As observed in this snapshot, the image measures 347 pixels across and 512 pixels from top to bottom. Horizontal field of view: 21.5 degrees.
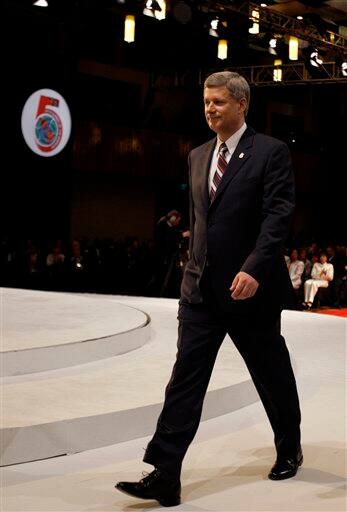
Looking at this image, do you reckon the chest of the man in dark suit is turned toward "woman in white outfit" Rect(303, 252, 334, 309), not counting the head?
no

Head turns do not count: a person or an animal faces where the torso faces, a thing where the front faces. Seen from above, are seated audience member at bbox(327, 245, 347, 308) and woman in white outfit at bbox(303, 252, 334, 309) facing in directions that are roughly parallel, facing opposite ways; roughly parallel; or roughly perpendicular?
roughly parallel

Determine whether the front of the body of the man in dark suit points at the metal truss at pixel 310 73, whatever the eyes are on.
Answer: no

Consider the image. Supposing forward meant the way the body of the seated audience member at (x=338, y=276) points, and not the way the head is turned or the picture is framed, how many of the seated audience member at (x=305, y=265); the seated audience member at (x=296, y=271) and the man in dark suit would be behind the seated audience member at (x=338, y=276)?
0

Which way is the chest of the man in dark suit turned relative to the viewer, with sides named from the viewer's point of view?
facing the viewer and to the left of the viewer

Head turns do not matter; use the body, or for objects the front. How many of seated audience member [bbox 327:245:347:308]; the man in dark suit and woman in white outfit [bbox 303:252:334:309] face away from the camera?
0

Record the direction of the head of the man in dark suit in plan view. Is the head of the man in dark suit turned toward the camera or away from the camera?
toward the camera

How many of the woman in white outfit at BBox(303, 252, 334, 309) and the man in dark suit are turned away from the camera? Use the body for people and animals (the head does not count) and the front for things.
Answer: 0

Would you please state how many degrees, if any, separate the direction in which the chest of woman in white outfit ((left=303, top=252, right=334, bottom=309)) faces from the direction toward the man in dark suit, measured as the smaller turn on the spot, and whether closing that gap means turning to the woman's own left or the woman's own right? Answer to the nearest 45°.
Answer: approximately 45° to the woman's own left

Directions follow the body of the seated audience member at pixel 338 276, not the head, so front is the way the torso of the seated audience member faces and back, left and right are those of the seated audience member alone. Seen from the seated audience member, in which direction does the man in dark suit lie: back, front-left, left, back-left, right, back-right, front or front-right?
front-left
